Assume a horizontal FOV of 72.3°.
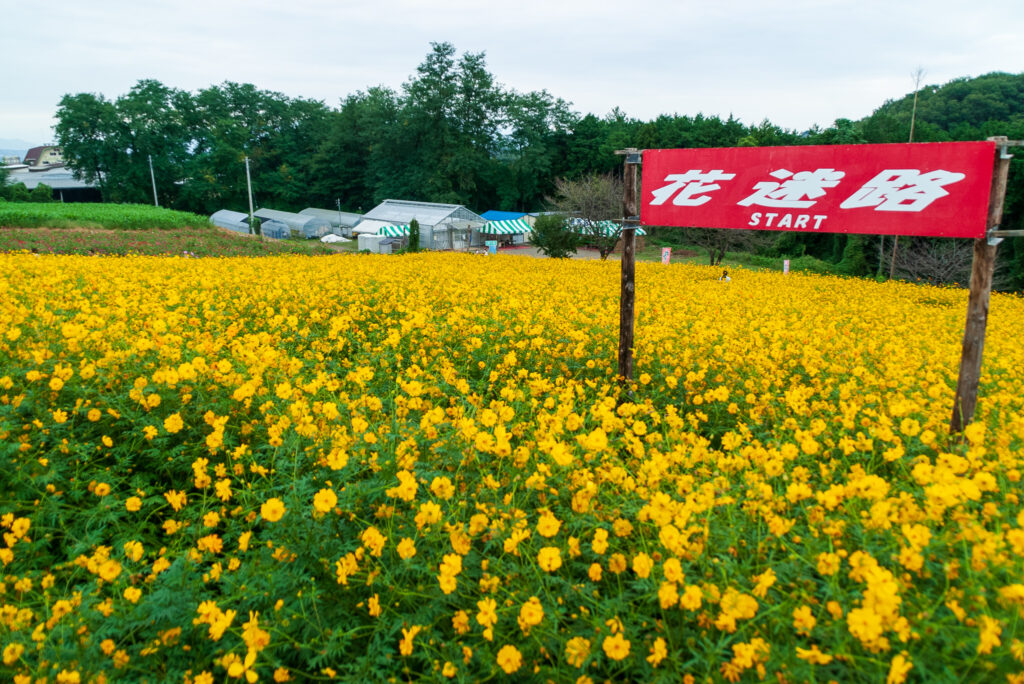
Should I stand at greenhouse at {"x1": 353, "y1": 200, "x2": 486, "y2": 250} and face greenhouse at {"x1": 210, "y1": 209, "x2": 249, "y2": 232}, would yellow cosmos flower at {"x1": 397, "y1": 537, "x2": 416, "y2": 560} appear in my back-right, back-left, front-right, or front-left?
back-left

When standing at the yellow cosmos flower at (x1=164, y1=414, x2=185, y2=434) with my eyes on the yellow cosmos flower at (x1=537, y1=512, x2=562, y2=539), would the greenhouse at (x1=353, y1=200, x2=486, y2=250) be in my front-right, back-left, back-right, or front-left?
back-left

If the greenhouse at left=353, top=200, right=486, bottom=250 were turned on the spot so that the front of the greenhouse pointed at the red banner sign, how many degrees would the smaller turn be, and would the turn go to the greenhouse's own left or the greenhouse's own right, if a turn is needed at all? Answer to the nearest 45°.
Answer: approximately 45° to the greenhouse's own right

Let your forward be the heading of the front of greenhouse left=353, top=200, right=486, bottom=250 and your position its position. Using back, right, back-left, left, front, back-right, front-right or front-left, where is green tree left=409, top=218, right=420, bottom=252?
front-right
